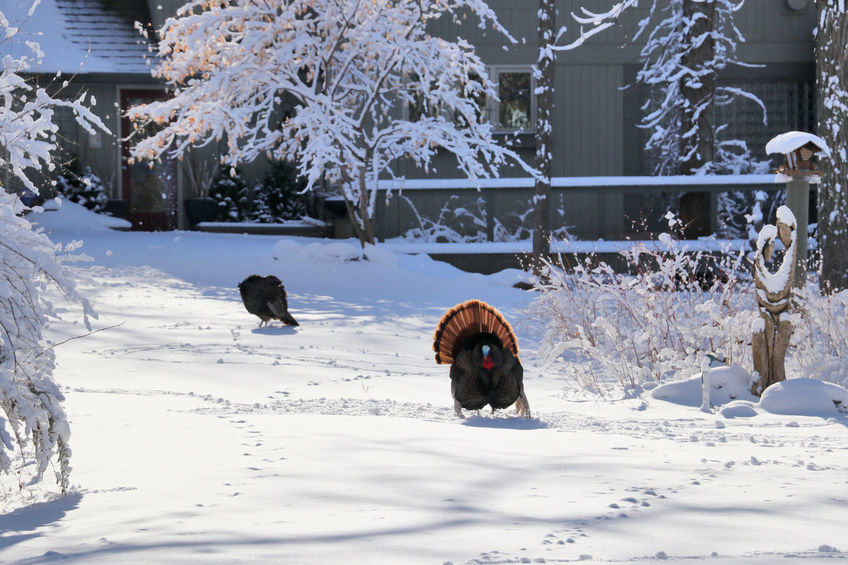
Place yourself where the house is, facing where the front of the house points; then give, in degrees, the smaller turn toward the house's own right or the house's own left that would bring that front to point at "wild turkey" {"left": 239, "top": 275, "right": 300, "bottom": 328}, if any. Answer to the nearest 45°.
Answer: approximately 45° to the house's own right

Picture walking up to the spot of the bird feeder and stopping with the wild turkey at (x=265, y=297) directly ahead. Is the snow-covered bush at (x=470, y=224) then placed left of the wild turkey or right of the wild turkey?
right

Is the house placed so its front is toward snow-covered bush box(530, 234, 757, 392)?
yes

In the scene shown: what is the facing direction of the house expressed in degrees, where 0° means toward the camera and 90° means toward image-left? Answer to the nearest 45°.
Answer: approximately 0°

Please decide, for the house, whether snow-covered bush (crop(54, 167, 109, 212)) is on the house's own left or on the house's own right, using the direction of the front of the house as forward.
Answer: on the house's own right
